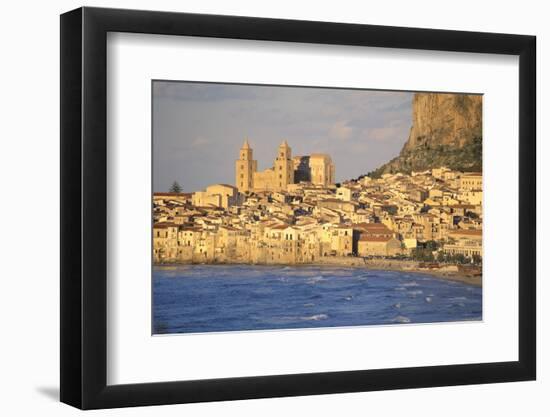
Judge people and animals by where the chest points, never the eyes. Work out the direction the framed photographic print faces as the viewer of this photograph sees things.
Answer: facing the viewer and to the right of the viewer
